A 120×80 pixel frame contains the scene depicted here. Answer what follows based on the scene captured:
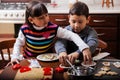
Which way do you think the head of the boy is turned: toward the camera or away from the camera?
toward the camera

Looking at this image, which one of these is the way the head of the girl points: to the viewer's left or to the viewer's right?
to the viewer's right

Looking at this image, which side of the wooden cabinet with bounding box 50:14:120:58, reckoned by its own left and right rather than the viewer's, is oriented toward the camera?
front

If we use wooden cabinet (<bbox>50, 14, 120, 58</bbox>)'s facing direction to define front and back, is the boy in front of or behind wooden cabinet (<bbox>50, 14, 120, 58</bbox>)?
in front

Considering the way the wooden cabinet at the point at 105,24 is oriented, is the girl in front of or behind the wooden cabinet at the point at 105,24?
in front

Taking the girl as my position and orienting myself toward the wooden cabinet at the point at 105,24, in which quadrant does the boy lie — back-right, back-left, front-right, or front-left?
front-right

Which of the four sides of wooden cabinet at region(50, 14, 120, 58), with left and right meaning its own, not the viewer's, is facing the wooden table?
front
